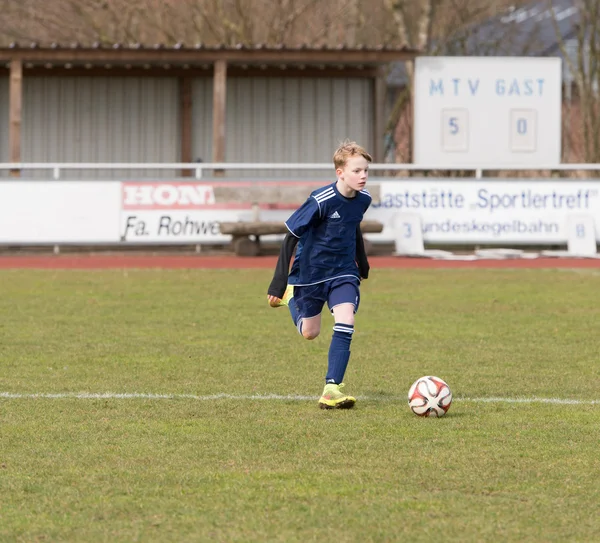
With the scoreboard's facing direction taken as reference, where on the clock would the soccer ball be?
The soccer ball is roughly at 12 o'clock from the scoreboard.

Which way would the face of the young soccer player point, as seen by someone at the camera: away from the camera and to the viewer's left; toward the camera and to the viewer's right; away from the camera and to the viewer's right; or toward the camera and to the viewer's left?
toward the camera and to the viewer's right

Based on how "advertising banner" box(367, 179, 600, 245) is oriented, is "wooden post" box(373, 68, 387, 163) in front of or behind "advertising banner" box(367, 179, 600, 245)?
behind

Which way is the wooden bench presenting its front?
toward the camera

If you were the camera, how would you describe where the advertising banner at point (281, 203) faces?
facing the viewer

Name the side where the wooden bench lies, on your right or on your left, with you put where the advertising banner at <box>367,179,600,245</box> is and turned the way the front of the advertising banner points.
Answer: on your right

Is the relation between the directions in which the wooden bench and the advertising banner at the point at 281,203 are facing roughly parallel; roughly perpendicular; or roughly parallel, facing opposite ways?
roughly parallel

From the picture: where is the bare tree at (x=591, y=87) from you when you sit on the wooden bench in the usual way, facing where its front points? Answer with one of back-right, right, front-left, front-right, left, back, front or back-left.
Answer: back-left

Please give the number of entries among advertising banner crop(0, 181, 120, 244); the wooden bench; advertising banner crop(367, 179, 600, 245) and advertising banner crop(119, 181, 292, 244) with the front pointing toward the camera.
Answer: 4

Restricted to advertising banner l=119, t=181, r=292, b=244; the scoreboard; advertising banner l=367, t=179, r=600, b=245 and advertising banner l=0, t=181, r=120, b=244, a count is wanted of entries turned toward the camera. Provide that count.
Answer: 4

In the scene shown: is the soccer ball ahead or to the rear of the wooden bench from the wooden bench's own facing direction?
ahead

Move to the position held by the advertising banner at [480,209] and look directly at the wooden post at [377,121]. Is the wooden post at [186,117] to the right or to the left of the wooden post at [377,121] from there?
left

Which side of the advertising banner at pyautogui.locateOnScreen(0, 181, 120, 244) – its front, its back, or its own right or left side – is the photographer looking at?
front

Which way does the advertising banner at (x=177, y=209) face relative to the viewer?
toward the camera
